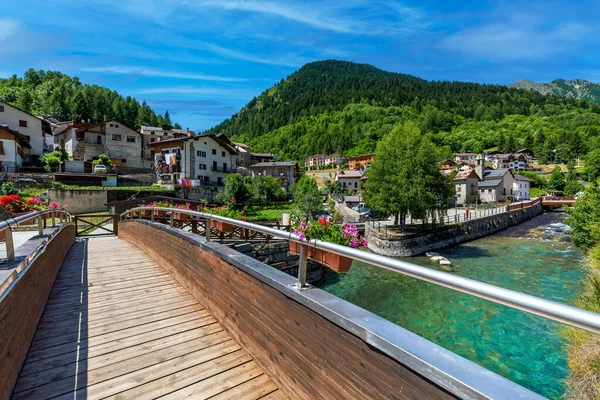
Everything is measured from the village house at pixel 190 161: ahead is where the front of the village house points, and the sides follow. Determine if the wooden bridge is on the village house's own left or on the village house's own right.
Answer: on the village house's own left

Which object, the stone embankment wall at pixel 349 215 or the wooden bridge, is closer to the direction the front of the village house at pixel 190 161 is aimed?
the wooden bridge

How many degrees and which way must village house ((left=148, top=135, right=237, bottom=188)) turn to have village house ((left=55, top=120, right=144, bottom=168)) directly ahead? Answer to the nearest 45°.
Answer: approximately 90° to its right

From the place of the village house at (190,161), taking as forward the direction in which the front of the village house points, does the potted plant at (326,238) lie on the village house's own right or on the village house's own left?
on the village house's own left

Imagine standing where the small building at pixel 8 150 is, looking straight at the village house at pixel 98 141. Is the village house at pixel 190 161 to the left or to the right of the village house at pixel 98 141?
right

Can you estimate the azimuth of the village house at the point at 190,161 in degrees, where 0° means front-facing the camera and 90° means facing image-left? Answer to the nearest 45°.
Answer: approximately 45°

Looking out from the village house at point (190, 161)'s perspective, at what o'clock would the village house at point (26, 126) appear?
the village house at point (26, 126) is roughly at 2 o'clock from the village house at point (190, 161).

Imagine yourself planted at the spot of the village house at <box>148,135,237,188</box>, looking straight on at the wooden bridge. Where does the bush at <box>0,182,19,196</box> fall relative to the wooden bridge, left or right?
right
